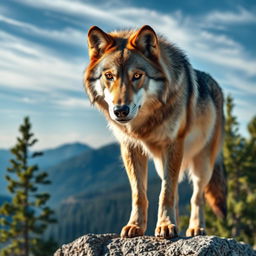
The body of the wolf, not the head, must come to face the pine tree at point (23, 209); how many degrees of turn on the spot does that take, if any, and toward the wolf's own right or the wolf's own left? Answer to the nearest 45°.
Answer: approximately 135° to the wolf's own right

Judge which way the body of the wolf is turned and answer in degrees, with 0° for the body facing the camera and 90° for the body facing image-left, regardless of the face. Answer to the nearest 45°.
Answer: approximately 45°
